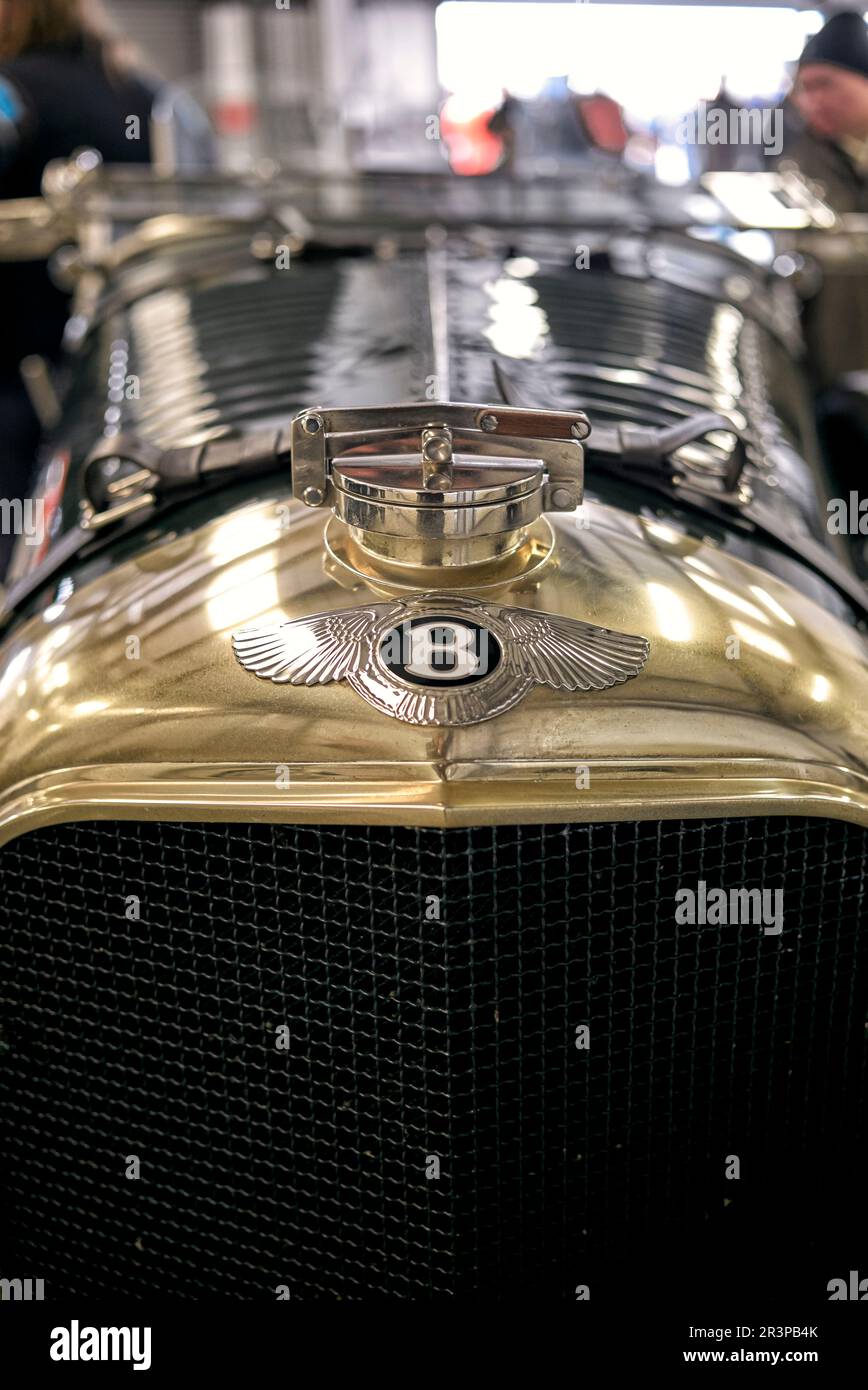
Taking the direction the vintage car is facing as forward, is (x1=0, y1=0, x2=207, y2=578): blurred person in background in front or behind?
behind

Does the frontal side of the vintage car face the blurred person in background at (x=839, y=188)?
no

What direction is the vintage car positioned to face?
toward the camera
